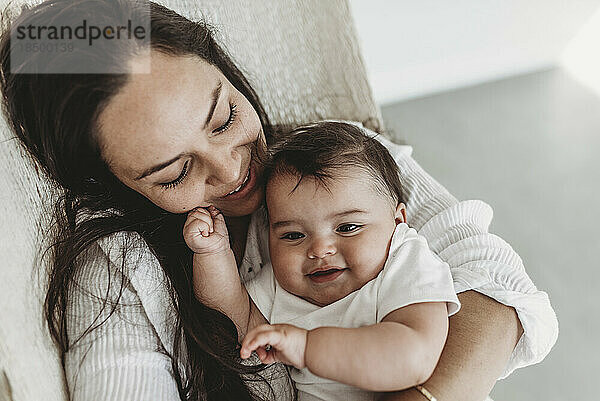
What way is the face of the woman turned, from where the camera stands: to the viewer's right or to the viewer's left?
to the viewer's right

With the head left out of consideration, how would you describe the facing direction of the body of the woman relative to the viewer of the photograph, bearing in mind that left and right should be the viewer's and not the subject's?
facing the viewer and to the right of the viewer
